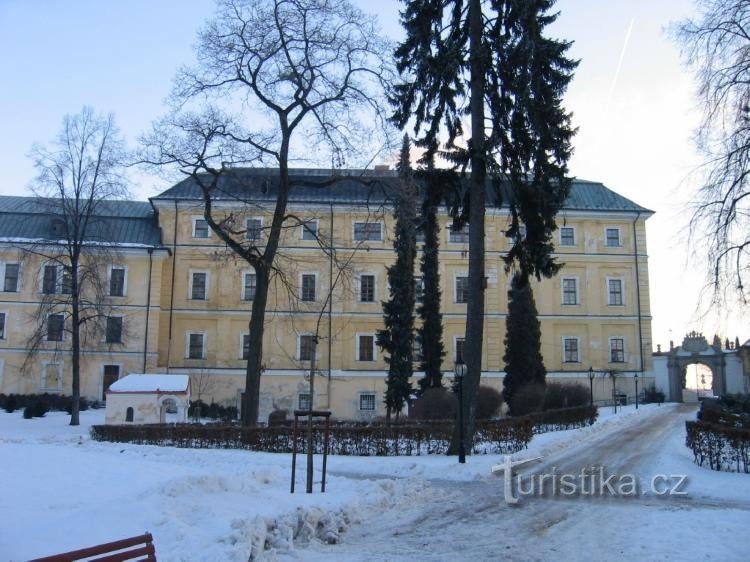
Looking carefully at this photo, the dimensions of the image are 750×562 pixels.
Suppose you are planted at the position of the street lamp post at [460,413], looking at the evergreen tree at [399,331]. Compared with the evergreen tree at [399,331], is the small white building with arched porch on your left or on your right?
left

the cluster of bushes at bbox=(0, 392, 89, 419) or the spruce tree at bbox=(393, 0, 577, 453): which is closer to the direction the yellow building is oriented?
the spruce tree

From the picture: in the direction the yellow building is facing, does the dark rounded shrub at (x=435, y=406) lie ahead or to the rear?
ahead

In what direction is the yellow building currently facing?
toward the camera

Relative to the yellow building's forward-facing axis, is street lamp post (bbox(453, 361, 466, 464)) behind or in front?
in front

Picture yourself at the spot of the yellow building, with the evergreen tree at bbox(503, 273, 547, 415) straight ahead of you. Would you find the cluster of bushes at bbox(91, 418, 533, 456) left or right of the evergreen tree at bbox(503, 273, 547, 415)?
right

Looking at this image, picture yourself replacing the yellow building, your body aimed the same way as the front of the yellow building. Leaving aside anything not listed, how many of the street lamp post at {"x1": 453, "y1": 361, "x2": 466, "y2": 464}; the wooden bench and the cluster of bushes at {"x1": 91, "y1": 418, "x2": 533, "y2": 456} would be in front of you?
3

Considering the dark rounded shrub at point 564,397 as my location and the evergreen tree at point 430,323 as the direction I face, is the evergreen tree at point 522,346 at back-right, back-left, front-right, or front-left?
front-right

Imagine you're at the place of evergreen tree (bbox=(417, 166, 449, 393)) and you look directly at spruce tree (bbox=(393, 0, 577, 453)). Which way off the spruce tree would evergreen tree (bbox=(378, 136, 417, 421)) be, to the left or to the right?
right

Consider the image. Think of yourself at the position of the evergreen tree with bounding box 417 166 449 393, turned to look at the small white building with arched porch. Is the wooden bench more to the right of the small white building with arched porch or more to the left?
left
